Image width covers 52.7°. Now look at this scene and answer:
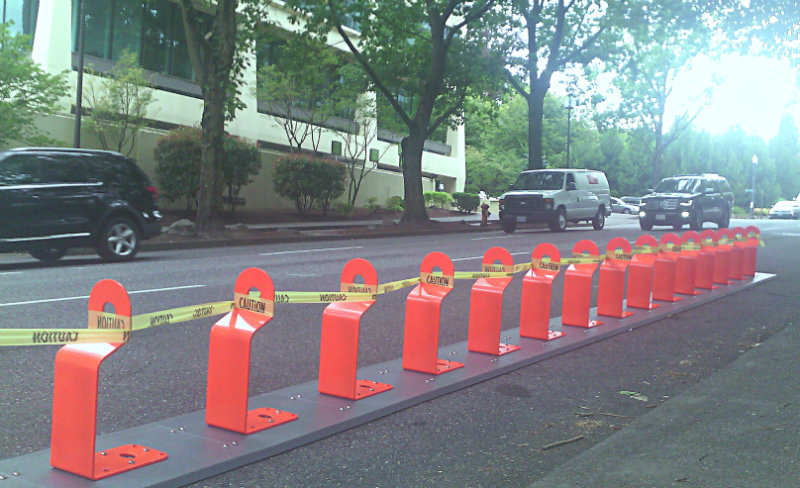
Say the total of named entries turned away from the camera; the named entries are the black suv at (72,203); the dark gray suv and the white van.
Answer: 0

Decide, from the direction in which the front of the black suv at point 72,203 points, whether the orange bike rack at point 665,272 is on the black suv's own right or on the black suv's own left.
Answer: on the black suv's own left

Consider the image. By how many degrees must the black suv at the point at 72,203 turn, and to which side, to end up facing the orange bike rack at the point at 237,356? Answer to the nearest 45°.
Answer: approximately 90° to its left

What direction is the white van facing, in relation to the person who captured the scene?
facing the viewer and to the left of the viewer

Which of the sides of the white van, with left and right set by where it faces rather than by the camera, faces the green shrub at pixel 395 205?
right

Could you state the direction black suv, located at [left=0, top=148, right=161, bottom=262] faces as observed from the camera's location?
facing to the left of the viewer

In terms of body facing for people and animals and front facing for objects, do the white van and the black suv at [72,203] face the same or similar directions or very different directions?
same or similar directions

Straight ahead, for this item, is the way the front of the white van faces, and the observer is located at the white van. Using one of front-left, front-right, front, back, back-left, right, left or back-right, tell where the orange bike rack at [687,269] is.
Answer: front-left

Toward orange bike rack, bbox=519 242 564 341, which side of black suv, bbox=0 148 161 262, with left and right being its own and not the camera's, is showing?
left

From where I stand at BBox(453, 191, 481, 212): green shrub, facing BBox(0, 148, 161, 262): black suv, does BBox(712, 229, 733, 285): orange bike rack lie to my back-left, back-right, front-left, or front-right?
front-left

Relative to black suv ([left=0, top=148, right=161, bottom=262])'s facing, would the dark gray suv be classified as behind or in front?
behind

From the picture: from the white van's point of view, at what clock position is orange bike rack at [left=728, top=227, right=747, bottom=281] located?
The orange bike rack is roughly at 10 o'clock from the white van.

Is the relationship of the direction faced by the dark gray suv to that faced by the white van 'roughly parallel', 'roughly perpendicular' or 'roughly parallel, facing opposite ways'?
roughly parallel

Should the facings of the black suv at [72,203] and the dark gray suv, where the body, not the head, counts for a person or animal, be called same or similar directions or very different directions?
same or similar directions

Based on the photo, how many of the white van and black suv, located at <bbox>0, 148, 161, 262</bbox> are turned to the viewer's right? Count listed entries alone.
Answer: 0

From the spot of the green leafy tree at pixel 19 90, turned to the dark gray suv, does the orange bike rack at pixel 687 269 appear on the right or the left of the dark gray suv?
right

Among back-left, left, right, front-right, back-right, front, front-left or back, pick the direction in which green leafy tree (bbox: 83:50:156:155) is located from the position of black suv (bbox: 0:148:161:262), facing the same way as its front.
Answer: right
